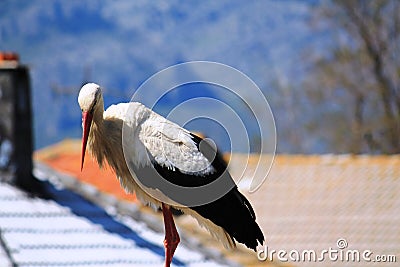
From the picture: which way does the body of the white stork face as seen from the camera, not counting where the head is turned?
to the viewer's left

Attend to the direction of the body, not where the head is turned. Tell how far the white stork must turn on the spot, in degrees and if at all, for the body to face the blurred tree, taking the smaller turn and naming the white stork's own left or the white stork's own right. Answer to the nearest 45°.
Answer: approximately 90° to the white stork's own right
